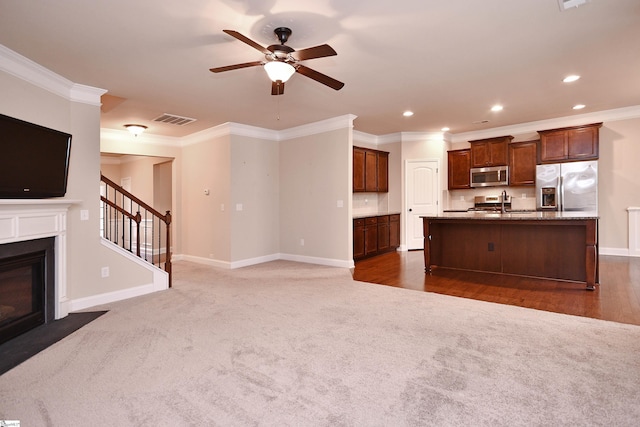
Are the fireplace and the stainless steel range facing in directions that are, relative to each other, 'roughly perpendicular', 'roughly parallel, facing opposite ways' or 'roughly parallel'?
roughly perpendicular

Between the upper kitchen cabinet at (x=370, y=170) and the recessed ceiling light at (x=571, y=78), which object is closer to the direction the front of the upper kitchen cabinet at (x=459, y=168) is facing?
the recessed ceiling light

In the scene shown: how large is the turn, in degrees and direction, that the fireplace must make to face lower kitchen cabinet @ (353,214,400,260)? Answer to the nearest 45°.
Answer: approximately 45° to its left

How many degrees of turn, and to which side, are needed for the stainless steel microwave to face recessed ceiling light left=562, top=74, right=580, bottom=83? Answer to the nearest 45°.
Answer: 0° — it already faces it

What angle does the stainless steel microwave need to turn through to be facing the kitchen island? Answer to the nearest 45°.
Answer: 0° — it already faces it

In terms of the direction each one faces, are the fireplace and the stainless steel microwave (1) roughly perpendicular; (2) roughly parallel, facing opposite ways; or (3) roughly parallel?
roughly perpendicular

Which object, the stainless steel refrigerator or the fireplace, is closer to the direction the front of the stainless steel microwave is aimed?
the fireplace

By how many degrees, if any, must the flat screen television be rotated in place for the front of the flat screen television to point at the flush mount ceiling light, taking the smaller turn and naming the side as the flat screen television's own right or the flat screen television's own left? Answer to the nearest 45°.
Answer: approximately 90° to the flat screen television's own left

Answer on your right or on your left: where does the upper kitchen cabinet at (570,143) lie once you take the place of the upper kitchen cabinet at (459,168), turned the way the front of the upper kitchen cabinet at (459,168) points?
on your left
